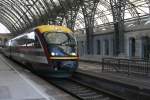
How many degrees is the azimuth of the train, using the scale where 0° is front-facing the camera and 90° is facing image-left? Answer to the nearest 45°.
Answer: approximately 315°

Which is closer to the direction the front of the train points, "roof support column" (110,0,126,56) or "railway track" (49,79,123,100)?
the railway track

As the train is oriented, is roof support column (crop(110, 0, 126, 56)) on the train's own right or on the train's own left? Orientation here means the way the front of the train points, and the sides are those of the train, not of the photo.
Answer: on the train's own left
